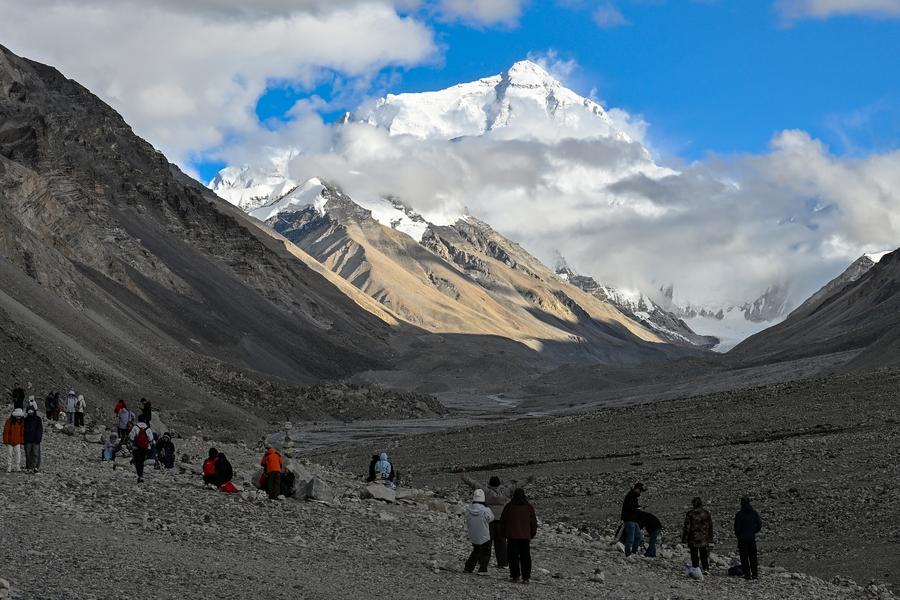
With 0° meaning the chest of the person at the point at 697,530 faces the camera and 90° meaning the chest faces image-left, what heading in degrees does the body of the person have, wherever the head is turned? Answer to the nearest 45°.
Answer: approximately 180°

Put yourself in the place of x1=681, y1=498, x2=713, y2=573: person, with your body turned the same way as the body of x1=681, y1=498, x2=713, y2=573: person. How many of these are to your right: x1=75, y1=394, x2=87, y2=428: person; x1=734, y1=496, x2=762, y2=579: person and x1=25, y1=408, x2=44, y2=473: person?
1

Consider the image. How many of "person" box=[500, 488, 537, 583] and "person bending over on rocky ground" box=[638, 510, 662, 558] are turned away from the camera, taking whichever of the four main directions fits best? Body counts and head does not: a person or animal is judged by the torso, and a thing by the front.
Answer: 1

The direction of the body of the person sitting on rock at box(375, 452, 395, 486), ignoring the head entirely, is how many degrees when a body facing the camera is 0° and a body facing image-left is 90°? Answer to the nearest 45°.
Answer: approximately 180°

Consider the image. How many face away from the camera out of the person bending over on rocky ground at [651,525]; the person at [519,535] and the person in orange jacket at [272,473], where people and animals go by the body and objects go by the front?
2

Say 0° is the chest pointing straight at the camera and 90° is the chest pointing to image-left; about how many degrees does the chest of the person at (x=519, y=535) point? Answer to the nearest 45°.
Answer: approximately 180°

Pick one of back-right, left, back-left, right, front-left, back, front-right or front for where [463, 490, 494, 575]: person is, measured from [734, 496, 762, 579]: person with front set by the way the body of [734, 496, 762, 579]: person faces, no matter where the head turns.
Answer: back-left

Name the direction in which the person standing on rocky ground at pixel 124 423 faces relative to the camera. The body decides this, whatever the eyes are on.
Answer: away from the camera

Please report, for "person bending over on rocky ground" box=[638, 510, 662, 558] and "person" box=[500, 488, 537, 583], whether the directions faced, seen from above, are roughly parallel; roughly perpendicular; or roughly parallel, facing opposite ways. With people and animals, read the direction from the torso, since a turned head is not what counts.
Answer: roughly perpendicular

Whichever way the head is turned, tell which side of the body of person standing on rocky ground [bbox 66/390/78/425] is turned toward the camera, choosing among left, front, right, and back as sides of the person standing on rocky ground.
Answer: back

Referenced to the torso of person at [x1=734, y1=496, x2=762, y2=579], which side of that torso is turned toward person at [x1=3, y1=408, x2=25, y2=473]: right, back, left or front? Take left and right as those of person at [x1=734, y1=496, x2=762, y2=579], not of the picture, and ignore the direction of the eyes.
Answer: left

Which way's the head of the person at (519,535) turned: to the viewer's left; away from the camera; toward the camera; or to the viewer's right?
away from the camera

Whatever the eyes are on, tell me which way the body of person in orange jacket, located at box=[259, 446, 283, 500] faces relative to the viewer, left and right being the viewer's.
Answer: facing away from the viewer

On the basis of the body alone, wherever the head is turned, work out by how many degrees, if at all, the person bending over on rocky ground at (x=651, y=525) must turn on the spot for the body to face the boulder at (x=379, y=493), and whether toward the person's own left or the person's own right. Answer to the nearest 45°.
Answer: approximately 45° to the person's own right
